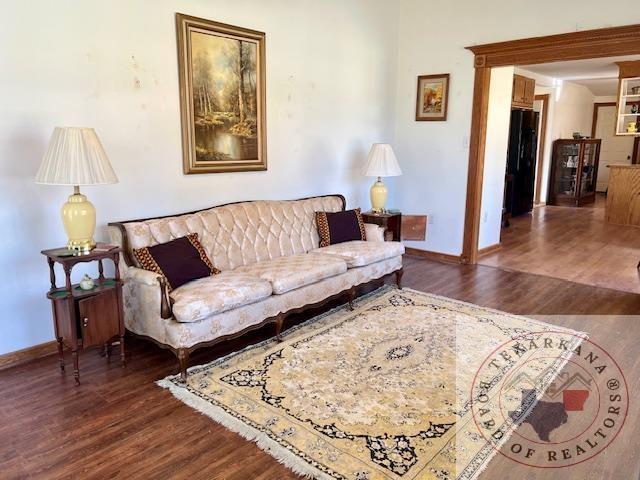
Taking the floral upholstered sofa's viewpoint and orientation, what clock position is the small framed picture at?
The small framed picture is roughly at 9 o'clock from the floral upholstered sofa.

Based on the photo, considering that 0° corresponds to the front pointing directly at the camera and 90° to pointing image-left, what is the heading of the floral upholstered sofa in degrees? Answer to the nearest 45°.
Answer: approximately 315°

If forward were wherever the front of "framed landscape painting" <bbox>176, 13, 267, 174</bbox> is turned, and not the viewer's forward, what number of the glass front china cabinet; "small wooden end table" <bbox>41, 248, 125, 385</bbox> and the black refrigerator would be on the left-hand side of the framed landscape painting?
2

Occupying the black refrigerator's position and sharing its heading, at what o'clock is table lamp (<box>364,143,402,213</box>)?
The table lamp is roughly at 2 o'clock from the black refrigerator.

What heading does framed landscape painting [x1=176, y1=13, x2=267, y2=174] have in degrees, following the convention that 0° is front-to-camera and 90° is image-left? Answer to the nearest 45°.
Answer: approximately 315°

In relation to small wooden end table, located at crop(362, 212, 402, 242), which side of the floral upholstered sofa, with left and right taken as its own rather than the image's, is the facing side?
left

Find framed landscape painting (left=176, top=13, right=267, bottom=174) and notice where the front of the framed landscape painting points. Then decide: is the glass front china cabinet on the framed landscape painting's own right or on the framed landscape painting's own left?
on the framed landscape painting's own left

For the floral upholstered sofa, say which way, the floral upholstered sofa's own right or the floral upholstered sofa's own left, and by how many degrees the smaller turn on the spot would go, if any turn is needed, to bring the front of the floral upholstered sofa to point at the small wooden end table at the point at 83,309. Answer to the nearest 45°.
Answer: approximately 90° to the floral upholstered sofa's own right

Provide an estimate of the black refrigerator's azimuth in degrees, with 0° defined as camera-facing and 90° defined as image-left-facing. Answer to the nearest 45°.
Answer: approximately 315°

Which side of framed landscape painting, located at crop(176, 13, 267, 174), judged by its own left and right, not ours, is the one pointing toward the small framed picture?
left
